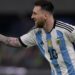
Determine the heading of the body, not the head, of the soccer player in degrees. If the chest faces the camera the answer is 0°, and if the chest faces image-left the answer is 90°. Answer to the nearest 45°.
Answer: approximately 45°

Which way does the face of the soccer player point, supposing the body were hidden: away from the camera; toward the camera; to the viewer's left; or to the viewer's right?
to the viewer's left
